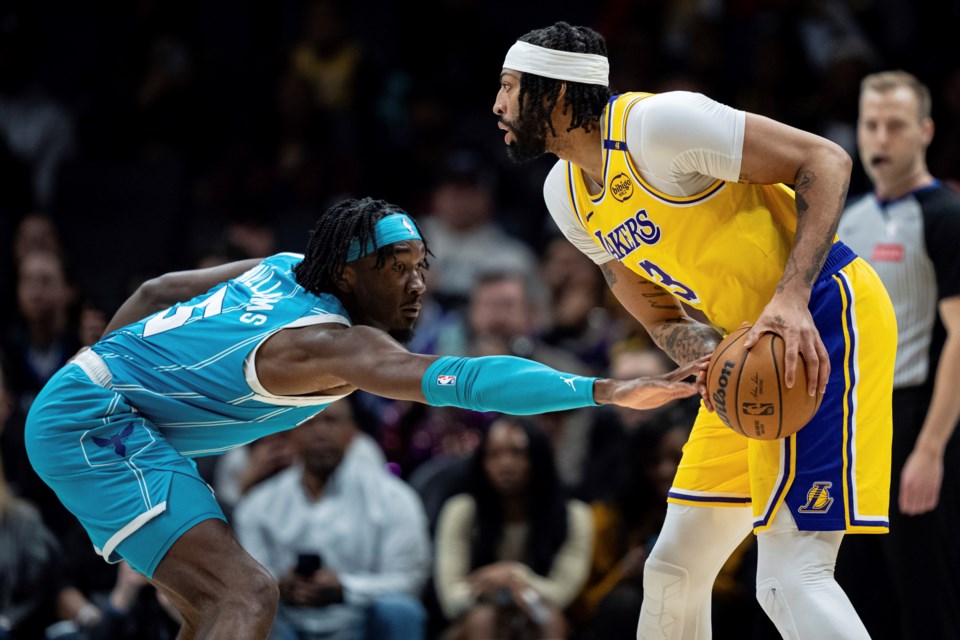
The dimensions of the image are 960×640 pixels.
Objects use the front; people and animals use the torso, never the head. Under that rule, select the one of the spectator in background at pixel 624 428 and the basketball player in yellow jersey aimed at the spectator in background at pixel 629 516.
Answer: the spectator in background at pixel 624 428

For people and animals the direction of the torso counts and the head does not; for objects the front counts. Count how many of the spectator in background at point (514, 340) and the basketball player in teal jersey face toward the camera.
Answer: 1

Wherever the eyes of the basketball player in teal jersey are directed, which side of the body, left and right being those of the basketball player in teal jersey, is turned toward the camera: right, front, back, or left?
right

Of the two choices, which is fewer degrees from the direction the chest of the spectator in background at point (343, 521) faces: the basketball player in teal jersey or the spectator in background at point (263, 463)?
the basketball player in teal jersey

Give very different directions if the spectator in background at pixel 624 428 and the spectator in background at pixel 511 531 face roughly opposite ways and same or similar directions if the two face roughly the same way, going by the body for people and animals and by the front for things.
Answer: same or similar directions

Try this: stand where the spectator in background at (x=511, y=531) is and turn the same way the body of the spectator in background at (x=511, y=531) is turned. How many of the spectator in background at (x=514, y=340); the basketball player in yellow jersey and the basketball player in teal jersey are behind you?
1

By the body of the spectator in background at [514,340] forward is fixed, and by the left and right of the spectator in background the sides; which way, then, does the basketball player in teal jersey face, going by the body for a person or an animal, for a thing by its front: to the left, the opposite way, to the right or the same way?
to the left

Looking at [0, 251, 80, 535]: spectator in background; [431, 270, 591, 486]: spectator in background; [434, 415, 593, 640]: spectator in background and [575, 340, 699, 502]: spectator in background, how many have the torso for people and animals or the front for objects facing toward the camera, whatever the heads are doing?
4

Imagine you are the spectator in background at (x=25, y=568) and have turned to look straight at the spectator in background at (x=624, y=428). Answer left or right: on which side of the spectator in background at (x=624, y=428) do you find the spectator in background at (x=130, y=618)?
right

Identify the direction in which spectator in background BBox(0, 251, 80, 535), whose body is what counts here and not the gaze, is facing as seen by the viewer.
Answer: toward the camera

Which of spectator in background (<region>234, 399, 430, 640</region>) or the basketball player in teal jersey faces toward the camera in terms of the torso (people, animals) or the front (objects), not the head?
the spectator in background

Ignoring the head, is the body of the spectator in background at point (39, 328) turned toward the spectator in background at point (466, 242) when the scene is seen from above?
no

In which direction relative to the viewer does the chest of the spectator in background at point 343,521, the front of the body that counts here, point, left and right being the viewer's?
facing the viewer

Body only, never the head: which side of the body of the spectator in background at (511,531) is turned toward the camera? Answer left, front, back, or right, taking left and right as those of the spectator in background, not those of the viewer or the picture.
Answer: front

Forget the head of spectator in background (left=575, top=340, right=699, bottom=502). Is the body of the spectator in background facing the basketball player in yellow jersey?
yes

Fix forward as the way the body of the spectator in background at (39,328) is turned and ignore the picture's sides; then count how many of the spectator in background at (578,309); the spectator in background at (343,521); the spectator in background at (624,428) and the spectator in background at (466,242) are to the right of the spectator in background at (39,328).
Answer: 0

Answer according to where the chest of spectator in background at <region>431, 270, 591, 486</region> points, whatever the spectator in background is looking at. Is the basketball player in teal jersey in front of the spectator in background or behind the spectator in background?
in front

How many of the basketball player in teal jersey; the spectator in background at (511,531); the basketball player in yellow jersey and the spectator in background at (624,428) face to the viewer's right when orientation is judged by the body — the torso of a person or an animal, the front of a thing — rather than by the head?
1

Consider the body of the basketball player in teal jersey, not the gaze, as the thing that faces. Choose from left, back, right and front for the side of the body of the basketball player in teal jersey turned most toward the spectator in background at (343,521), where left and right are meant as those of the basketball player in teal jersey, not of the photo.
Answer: left

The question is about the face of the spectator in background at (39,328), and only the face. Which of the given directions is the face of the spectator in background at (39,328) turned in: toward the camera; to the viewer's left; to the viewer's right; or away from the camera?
toward the camera

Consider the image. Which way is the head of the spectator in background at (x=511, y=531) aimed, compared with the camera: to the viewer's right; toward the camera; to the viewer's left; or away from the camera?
toward the camera
